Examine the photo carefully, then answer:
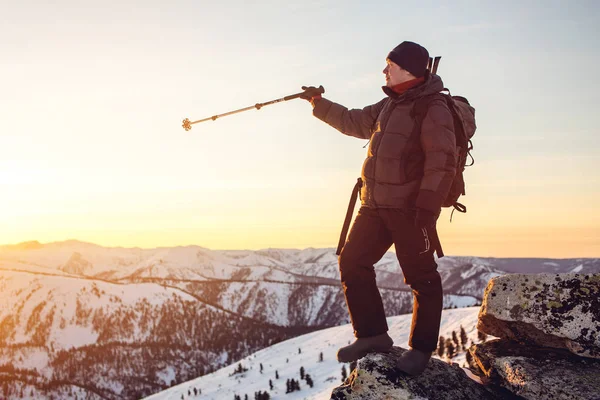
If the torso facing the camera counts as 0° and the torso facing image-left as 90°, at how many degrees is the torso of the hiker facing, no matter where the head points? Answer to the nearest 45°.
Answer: approximately 45°

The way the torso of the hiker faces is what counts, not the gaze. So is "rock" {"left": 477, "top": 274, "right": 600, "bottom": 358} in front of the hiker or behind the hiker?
behind
